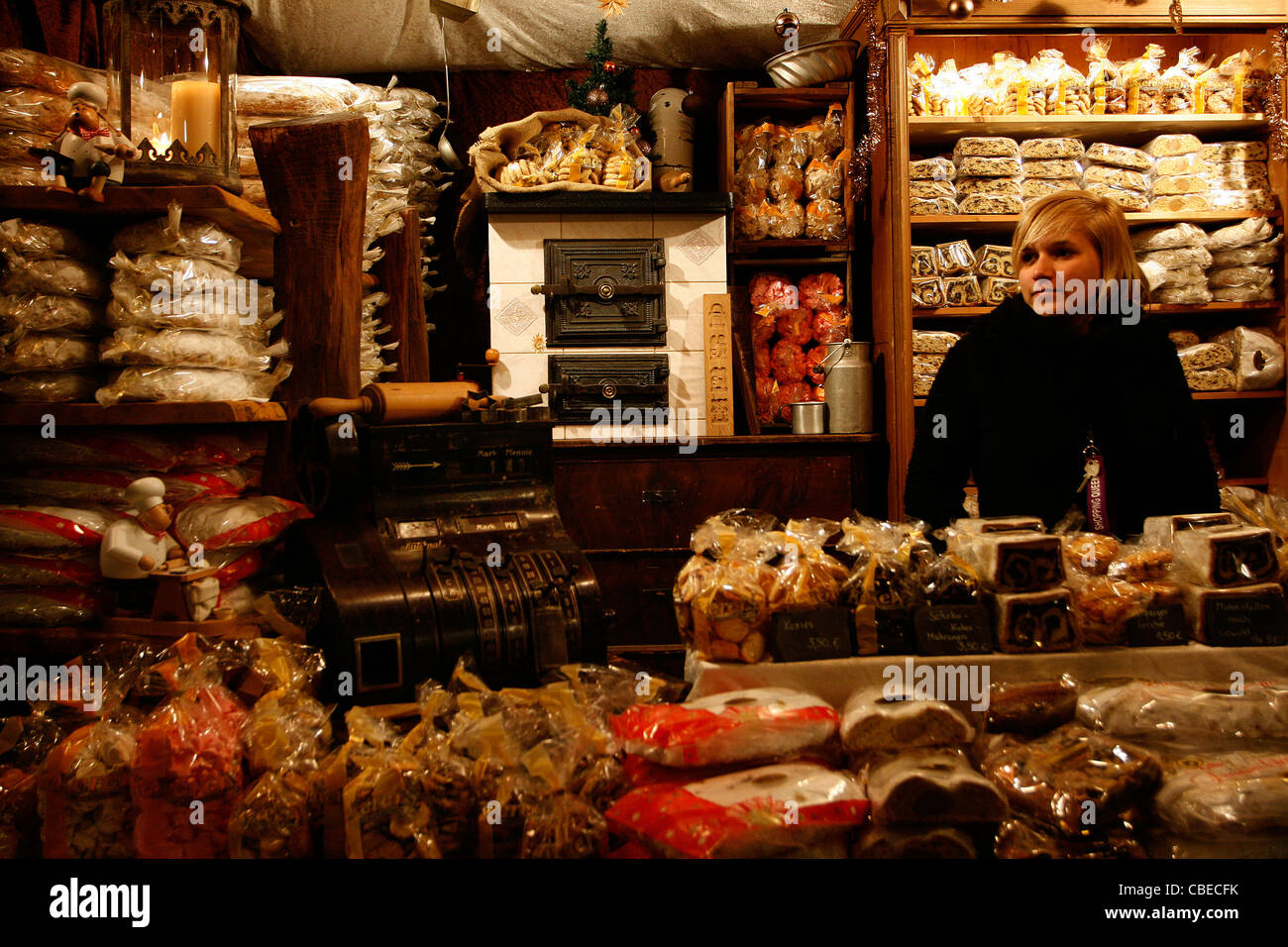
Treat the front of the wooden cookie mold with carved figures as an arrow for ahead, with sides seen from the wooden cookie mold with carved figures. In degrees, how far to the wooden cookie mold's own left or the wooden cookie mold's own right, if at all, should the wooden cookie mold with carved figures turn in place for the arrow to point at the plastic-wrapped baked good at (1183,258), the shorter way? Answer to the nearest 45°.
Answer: approximately 90° to the wooden cookie mold's own left

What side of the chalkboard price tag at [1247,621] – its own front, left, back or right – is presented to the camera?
front

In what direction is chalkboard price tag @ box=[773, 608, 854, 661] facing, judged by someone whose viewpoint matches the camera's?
facing the viewer

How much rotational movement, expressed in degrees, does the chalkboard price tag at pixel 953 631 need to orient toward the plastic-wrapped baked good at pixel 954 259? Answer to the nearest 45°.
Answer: approximately 180°

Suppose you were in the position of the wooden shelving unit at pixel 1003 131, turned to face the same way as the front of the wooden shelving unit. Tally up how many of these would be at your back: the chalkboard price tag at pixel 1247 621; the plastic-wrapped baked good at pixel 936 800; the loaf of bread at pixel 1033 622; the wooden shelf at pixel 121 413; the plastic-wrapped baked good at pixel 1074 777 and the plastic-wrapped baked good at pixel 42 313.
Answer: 0

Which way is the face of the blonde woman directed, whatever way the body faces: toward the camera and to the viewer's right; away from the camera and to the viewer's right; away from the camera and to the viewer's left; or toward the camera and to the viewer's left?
toward the camera and to the viewer's left

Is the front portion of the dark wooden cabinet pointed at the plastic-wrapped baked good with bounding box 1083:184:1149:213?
no

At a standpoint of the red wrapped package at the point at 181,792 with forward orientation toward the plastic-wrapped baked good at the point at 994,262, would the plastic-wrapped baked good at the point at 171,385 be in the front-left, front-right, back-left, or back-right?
front-left

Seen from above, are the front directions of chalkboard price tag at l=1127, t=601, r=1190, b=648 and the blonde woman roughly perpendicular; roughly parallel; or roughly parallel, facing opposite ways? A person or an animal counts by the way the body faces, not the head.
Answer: roughly parallel

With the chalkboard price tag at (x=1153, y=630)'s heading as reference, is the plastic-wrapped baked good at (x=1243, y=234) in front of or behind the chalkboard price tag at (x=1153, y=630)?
behind

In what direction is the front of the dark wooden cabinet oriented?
toward the camera

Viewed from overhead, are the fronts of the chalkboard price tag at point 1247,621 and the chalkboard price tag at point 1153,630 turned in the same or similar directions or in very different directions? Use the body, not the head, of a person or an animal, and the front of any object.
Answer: same or similar directions

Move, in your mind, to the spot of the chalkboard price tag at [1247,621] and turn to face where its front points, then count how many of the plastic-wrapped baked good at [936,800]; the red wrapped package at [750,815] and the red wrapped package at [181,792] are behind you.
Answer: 0

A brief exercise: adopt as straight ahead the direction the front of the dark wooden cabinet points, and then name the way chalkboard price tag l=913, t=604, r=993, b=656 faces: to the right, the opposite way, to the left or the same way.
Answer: the same way
